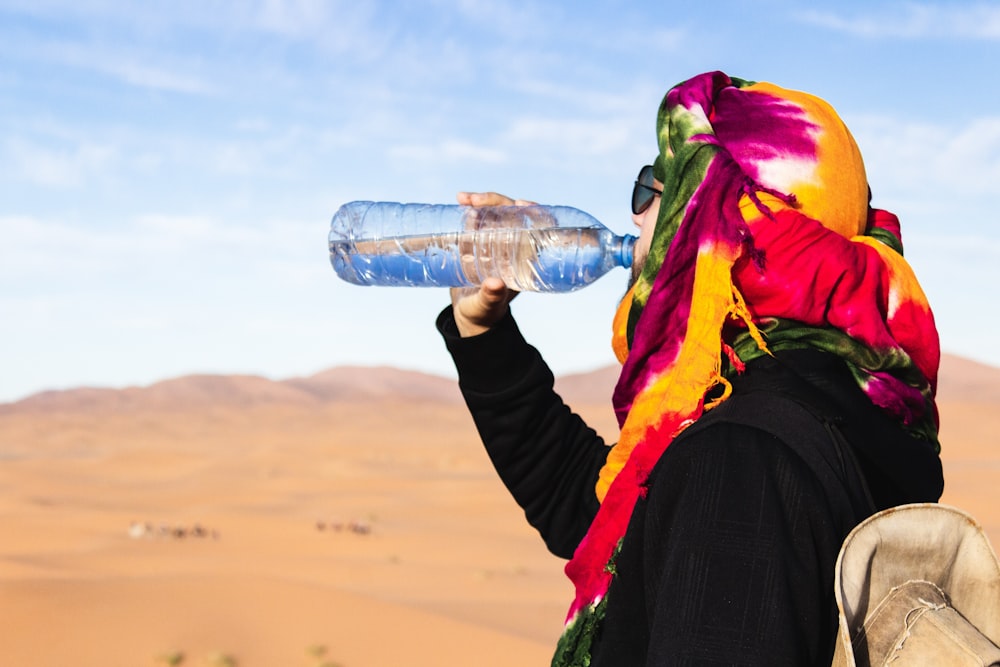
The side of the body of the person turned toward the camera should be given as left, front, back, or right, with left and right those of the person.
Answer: left
